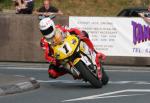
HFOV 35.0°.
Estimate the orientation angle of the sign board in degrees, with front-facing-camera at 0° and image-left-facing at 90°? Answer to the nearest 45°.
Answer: approximately 0°

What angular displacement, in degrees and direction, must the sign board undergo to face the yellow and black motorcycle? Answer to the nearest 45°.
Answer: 0° — it already faces it
